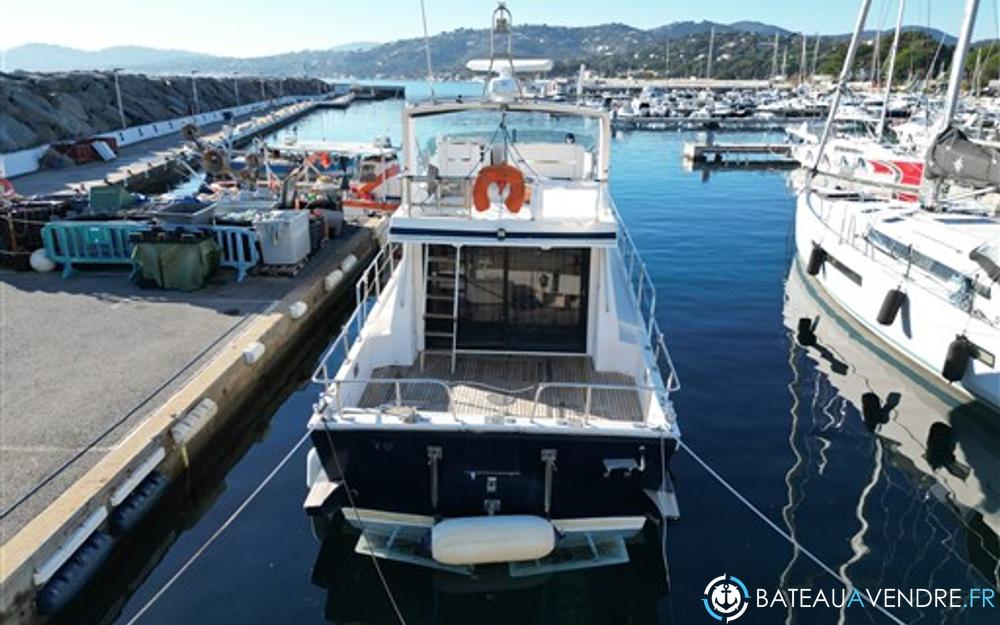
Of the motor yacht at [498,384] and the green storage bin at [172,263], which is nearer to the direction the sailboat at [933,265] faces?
the green storage bin

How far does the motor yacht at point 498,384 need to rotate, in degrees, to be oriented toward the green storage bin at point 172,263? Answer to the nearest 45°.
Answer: approximately 45° to its left

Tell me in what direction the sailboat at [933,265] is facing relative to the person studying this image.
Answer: facing away from the viewer and to the left of the viewer

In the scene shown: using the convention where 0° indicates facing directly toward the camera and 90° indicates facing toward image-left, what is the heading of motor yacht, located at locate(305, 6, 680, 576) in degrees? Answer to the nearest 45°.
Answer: approximately 180°

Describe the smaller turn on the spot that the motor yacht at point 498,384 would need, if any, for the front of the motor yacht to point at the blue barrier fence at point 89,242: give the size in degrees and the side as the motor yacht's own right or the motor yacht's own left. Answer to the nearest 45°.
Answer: approximately 45° to the motor yacht's own left

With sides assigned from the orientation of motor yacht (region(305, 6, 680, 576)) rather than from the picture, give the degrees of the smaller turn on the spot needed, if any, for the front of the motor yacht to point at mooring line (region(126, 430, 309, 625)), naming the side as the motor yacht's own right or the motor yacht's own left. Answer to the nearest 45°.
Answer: approximately 90° to the motor yacht's own left

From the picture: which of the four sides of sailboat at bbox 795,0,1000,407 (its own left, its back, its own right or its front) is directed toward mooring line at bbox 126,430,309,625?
left
